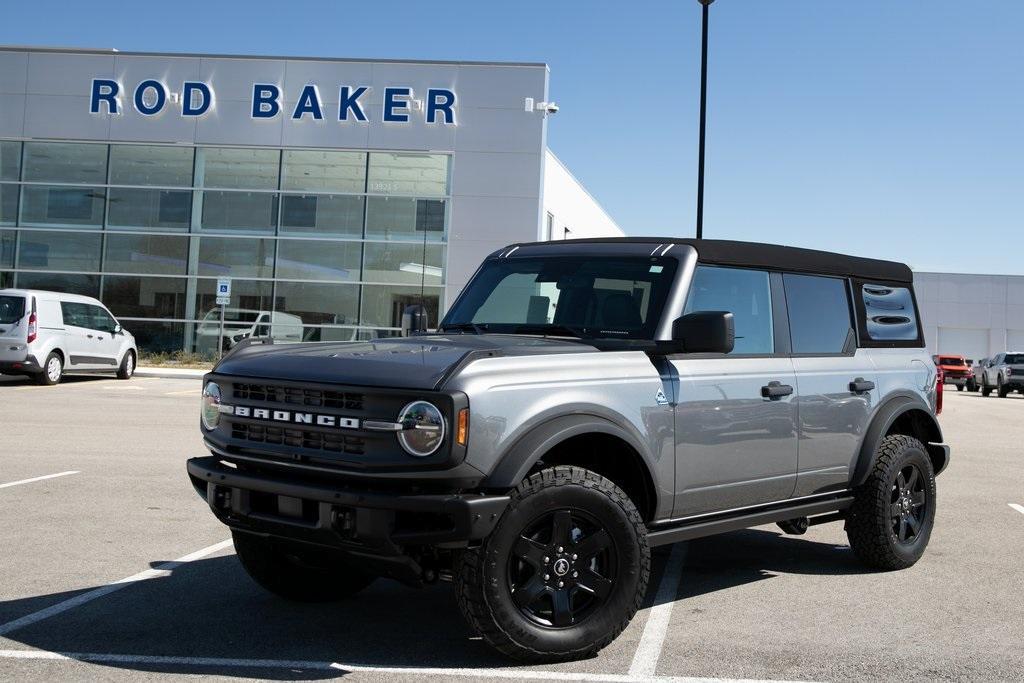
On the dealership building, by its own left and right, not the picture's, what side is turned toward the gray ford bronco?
front

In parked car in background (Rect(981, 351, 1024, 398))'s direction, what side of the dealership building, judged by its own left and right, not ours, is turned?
left

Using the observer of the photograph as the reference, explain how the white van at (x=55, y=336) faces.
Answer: facing away from the viewer and to the right of the viewer

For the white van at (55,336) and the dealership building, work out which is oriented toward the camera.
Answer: the dealership building

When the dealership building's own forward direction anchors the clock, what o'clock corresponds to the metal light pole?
The metal light pole is roughly at 11 o'clock from the dealership building.

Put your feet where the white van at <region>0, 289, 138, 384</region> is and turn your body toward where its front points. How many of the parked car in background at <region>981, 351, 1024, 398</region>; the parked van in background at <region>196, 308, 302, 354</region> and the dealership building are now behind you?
0

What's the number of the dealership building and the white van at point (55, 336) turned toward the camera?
1

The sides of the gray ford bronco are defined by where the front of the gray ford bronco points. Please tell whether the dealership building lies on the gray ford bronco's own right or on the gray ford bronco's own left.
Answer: on the gray ford bronco's own right

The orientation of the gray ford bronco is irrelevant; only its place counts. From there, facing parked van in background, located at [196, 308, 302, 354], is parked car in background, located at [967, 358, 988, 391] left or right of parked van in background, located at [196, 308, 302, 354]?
right

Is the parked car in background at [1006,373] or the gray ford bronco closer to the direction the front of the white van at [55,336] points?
the parked car in background

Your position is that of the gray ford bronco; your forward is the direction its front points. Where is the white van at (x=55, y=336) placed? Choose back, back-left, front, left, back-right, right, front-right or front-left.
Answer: right

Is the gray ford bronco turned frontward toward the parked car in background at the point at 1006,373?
no

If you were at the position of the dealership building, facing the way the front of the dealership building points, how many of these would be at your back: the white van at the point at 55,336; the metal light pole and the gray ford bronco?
0

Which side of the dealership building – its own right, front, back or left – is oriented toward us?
front

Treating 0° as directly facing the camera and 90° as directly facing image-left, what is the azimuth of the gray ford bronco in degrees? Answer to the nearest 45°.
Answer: approximately 45°
